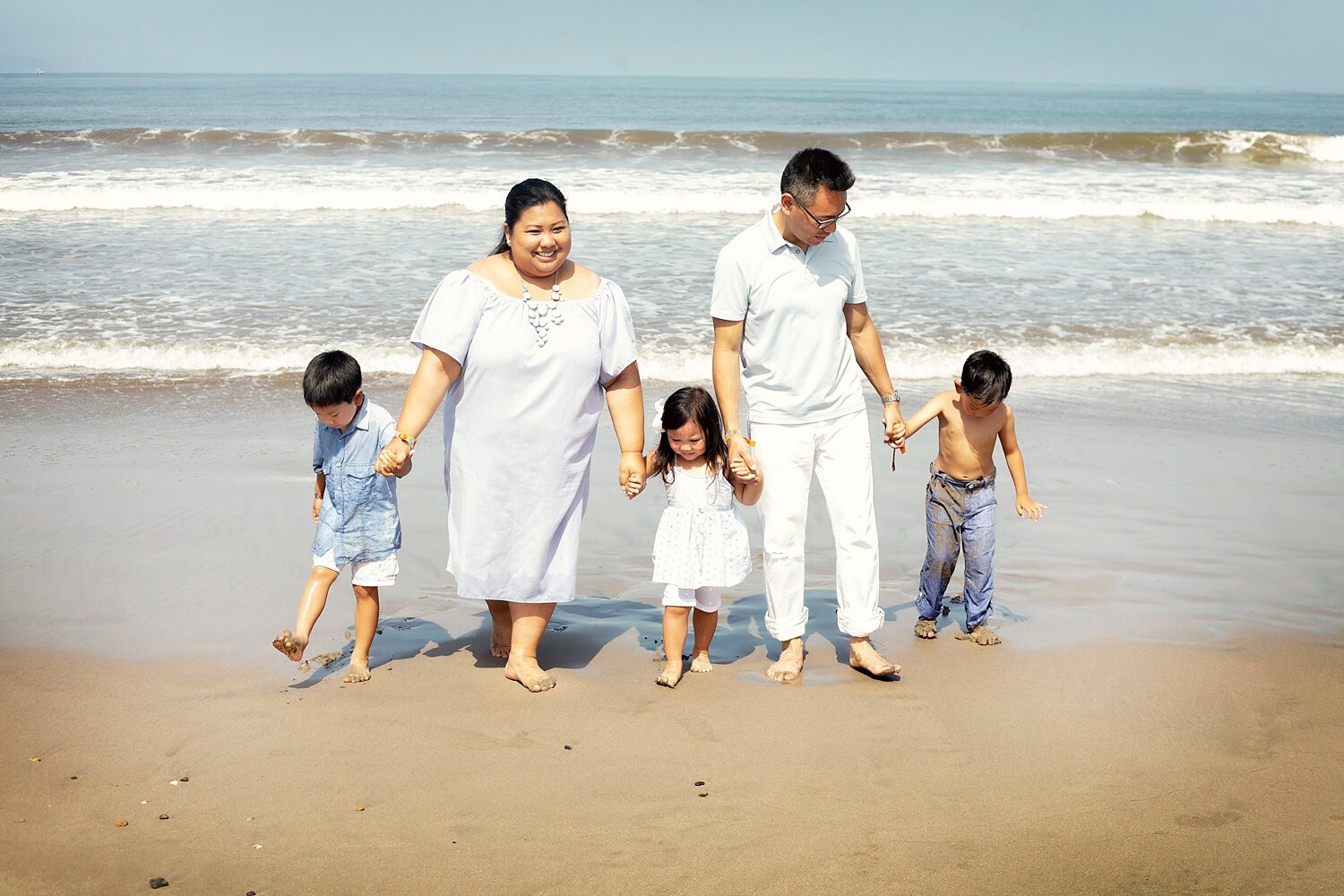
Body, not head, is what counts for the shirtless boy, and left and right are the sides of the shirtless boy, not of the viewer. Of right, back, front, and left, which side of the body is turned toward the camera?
front

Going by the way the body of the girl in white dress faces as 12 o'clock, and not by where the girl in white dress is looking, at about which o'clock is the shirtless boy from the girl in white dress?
The shirtless boy is roughly at 8 o'clock from the girl in white dress.

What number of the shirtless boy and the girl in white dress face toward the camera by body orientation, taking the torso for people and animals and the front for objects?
2

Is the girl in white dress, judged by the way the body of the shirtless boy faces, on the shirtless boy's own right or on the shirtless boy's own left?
on the shirtless boy's own right

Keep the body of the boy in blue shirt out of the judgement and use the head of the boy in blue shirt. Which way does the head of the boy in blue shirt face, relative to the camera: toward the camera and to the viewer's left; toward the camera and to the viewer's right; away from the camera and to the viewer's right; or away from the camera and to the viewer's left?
toward the camera and to the viewer's left

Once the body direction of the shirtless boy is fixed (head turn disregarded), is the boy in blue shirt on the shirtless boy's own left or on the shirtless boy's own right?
on the shirtless boy's own right

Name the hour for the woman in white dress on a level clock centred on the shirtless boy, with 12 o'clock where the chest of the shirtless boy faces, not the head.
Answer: The woman in white dress is roughly at 2 o'clock from the shirtless boy.
